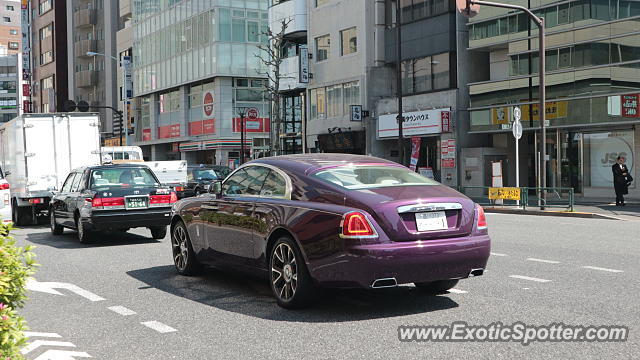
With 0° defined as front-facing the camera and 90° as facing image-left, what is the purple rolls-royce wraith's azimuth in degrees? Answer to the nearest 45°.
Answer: approximately 135°

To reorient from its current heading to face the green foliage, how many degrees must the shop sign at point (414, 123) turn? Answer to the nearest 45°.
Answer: approximately 45° to its left

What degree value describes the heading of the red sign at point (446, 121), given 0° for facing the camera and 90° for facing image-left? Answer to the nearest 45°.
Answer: approximately 0°

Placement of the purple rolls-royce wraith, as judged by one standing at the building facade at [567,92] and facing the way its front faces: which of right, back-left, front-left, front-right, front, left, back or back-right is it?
front-left
